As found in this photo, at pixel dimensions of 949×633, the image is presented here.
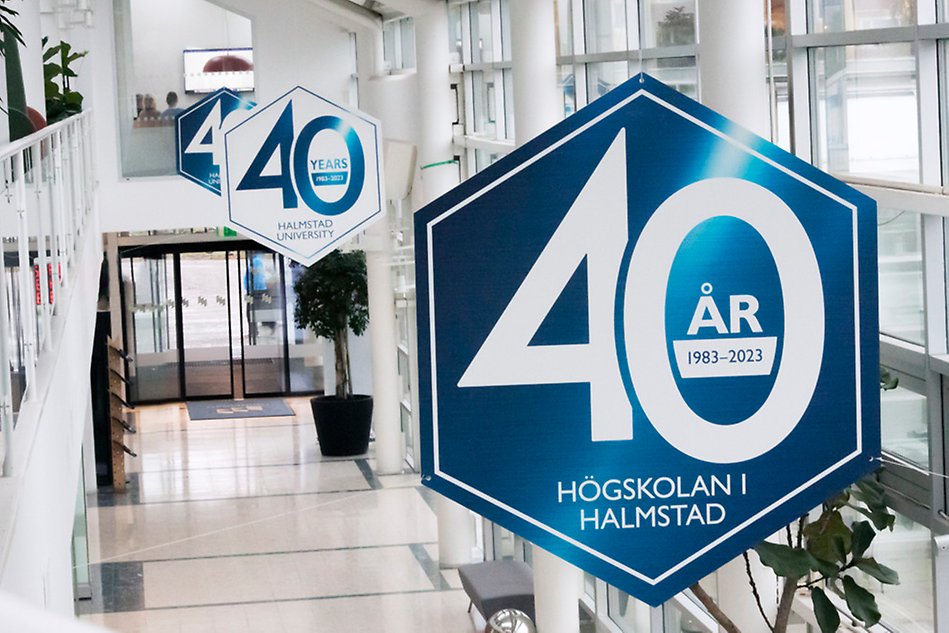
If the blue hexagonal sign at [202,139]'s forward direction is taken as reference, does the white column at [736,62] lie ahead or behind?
ahead

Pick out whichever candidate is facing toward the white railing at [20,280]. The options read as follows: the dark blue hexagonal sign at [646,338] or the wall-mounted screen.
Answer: the wall-mounted screen

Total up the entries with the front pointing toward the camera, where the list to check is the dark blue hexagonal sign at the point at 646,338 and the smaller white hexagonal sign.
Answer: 2

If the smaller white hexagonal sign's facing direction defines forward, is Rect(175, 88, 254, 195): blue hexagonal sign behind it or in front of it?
behind

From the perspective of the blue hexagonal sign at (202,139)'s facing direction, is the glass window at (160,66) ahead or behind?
behind

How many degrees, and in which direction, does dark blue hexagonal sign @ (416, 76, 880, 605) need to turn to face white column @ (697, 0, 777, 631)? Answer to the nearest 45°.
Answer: approximately 180°

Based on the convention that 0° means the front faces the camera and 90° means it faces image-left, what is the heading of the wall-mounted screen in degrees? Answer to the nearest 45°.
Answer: approximately 0°

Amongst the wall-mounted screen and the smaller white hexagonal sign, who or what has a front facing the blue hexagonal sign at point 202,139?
the wall-mounted screen

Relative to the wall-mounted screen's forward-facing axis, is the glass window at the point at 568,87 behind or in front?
in front

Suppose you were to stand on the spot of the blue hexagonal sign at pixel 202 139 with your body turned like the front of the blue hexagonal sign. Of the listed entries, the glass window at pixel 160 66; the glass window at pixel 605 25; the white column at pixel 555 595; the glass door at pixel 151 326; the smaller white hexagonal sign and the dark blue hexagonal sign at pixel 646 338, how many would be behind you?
2

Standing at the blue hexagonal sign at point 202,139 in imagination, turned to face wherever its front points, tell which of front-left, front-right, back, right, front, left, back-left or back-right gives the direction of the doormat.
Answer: back
